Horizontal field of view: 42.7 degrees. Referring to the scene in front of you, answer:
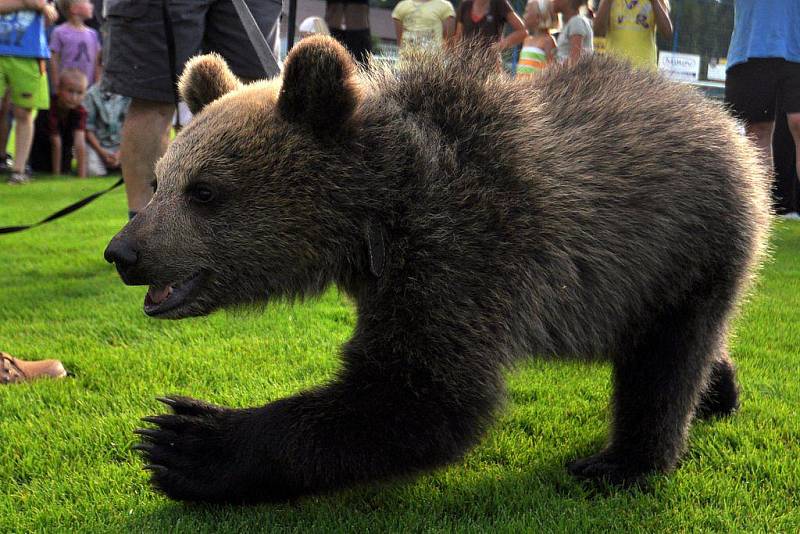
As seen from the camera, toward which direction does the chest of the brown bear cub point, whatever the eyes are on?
to the viewer's left

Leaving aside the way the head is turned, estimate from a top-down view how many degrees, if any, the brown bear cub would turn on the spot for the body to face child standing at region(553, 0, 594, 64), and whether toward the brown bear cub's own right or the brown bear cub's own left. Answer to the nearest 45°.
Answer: approximately 90° to the brown bear cub's own right

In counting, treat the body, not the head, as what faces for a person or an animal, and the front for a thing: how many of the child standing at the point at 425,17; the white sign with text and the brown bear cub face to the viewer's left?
1

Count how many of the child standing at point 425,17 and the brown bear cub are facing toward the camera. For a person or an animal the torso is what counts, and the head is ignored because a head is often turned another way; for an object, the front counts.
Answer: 1

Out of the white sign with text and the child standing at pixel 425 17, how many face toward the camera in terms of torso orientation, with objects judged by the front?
2

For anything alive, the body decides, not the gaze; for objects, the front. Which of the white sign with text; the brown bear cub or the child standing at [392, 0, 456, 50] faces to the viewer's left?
the brown bear cub

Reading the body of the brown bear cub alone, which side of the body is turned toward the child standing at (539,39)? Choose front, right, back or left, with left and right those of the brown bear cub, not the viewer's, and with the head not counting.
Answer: right

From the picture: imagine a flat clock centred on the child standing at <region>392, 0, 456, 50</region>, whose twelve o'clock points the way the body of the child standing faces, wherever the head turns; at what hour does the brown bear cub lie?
The brown bear cub is roughly at 12 o'clock from the child standing.

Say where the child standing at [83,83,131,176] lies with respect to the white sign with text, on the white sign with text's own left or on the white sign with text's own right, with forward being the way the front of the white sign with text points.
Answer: on the white sign with text's own right
